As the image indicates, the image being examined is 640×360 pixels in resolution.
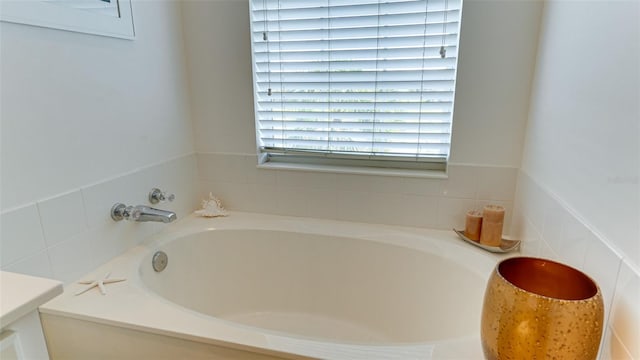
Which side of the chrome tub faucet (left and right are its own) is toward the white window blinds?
front

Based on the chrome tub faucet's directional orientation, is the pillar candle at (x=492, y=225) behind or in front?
in front

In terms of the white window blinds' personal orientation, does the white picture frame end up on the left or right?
on its right

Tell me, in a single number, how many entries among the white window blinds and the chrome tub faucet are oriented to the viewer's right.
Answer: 1

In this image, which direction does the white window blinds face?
toward the camera

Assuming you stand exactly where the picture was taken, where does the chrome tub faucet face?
facing to the right of the viewer

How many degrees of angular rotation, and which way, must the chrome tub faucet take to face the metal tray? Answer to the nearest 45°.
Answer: approximately 45° to its right

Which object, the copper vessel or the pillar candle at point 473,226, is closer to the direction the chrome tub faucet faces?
the pillar candle

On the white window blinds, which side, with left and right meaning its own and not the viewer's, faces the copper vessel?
front
